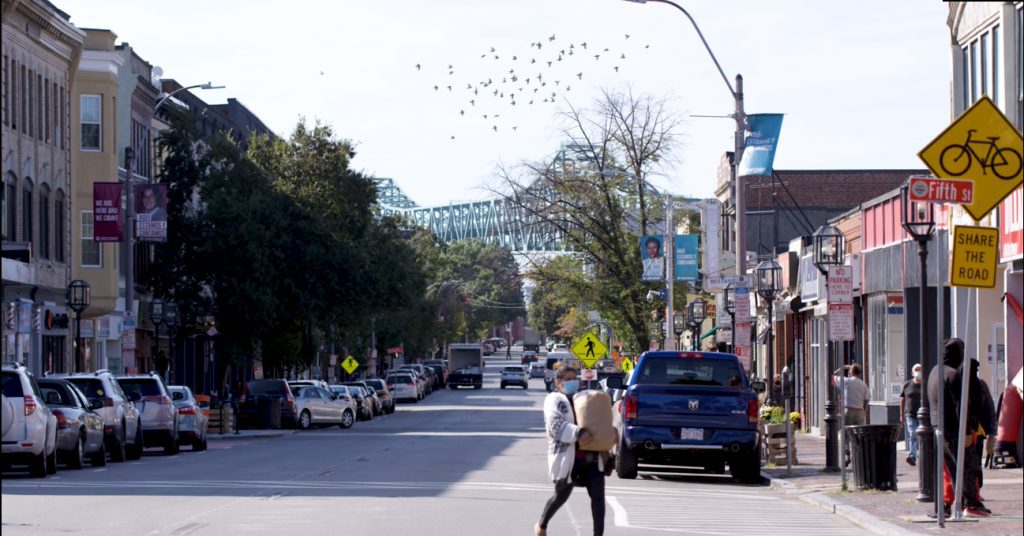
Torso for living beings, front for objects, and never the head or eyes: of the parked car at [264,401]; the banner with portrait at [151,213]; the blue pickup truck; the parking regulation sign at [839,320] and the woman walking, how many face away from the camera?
2

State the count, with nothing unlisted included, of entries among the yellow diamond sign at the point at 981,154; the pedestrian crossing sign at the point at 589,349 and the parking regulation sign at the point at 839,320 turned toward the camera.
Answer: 3

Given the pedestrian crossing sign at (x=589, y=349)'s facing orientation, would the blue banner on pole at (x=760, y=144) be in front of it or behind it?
in front

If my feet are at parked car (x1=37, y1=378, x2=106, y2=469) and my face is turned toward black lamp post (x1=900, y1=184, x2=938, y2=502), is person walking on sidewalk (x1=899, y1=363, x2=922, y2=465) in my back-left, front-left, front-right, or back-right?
front-left

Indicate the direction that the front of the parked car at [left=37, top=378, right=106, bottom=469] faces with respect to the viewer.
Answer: facing away from the viewer and to the right of the viewer

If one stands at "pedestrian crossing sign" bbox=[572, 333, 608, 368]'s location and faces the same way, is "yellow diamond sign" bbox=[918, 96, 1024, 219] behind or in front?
in front

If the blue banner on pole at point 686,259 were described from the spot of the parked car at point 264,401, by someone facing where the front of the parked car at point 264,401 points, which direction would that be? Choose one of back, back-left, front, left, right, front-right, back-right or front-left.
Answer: right

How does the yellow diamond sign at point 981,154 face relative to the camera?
toward the camera

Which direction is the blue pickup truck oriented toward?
away from the camera

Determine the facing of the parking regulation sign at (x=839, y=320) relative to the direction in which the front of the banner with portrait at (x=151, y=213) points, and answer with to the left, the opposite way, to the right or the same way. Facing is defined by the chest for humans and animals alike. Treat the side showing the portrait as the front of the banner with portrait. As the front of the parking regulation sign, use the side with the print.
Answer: the same way

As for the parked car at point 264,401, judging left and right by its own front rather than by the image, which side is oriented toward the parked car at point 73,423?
back

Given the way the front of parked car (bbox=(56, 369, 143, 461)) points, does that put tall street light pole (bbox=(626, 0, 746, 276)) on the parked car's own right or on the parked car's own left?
on the parked car's own right

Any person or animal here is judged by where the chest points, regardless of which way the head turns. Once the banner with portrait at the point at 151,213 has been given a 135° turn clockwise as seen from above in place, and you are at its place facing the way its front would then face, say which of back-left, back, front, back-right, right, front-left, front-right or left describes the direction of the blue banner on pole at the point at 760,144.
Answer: back

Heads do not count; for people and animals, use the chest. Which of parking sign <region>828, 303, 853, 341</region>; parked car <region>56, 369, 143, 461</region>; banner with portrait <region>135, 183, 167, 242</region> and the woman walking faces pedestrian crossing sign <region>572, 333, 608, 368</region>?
the parked car

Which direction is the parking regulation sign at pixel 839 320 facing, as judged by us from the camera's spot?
facing the viewer
